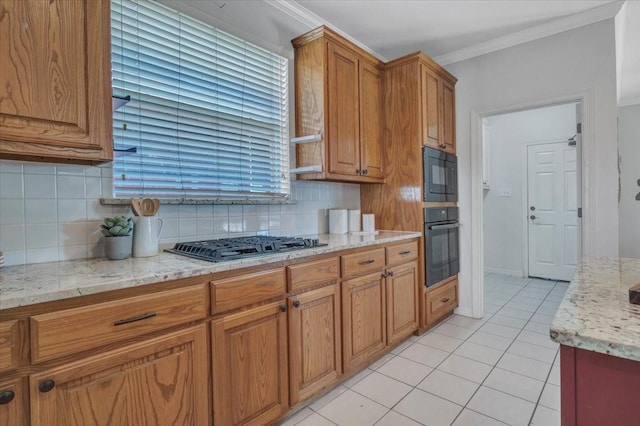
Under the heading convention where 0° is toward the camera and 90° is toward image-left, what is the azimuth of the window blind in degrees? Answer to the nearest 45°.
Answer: approximately 315°

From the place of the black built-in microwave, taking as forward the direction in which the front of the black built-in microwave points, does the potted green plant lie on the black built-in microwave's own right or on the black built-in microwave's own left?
on the black built-in microwave's own right

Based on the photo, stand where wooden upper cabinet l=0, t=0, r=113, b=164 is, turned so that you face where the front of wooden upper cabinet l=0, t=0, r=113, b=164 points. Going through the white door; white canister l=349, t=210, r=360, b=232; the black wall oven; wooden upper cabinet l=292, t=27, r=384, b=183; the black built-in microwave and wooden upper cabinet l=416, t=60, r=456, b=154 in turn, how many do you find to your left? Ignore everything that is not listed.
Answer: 6

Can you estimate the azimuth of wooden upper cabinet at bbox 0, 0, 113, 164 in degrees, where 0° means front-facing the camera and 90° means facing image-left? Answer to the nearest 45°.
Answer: approximately 0°

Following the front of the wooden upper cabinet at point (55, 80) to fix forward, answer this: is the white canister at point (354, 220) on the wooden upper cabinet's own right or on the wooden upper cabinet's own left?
on the wooden upper cabinet's own left

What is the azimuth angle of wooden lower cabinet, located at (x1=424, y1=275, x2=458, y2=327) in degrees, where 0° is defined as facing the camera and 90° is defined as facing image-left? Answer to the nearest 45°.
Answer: approximately 315°

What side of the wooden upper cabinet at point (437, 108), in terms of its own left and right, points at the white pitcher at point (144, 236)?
right

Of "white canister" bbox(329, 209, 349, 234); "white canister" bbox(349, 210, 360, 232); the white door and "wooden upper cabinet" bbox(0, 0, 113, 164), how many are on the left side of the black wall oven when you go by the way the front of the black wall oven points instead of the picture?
1

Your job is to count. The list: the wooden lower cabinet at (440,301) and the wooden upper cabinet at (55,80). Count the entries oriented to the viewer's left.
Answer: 0

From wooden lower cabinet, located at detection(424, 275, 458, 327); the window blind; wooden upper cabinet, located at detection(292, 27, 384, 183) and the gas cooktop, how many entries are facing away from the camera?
0

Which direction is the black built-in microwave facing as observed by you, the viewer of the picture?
facing the viewer and to the right of the viewer
